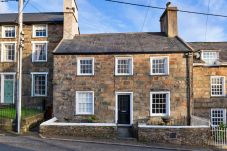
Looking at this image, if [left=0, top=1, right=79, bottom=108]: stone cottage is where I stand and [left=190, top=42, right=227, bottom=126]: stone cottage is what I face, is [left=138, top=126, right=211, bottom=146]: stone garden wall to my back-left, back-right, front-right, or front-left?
front-right

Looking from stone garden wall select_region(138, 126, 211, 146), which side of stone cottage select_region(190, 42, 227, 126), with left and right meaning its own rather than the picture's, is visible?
front

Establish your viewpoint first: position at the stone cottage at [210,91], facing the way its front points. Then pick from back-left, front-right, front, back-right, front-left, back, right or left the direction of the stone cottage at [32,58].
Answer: right

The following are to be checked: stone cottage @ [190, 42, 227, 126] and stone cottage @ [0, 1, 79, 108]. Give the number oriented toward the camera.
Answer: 2

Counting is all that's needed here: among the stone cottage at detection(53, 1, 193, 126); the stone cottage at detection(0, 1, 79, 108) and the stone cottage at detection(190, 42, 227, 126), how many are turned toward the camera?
3

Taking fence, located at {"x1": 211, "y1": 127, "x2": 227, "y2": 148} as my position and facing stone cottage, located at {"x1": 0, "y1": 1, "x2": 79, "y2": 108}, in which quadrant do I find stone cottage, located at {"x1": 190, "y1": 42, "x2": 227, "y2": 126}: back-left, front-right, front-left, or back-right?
front-right

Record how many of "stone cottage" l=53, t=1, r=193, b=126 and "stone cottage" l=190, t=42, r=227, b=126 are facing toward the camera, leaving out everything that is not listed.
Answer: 2

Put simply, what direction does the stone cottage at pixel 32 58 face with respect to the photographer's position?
facing the viewer

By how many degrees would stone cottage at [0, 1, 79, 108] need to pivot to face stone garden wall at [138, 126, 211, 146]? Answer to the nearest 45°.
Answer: approximately 45° to its left

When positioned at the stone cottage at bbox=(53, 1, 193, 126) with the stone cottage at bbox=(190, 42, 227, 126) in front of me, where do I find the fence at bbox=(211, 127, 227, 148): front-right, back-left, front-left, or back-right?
front-right

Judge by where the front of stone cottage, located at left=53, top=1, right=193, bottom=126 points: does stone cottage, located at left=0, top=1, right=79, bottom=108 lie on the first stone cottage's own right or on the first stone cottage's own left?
on the first stone cottage's own right

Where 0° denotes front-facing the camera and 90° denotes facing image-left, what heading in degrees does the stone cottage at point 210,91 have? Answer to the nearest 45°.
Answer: approximately 0°

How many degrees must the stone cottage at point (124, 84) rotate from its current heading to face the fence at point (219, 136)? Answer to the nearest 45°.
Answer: approximately 45° to its left

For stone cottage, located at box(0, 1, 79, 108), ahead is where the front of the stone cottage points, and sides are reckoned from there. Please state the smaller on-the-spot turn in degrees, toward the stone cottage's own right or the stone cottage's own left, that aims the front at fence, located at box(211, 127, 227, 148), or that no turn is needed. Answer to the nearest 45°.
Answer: approximately 45° to the stone cottage's own left
